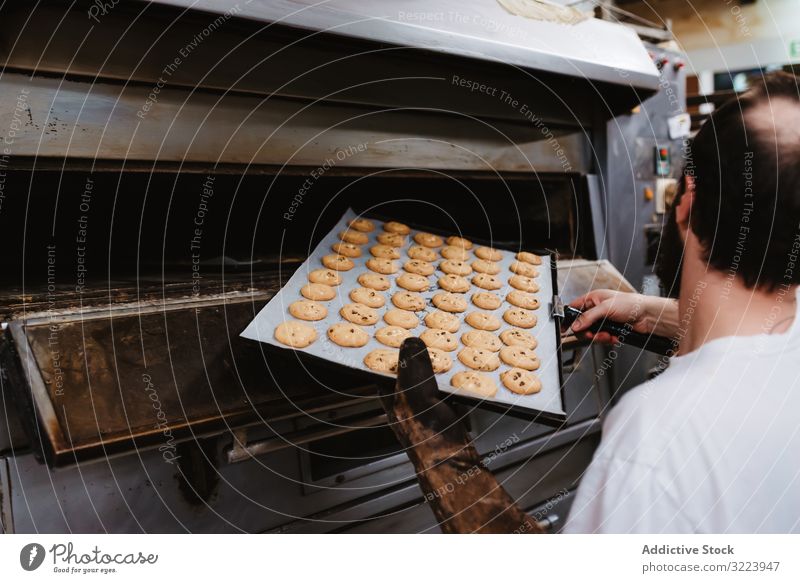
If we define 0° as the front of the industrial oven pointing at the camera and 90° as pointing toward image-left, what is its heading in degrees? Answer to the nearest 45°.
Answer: approximately 315°

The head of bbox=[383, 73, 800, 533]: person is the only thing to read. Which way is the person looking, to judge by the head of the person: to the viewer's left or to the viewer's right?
to the viewer's left

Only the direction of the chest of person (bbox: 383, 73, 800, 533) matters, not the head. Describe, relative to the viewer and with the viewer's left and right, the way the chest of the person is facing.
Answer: facing away from the viewer and to the left of the viewer

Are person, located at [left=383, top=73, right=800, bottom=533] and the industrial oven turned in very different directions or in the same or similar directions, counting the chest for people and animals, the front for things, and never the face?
very different directions
